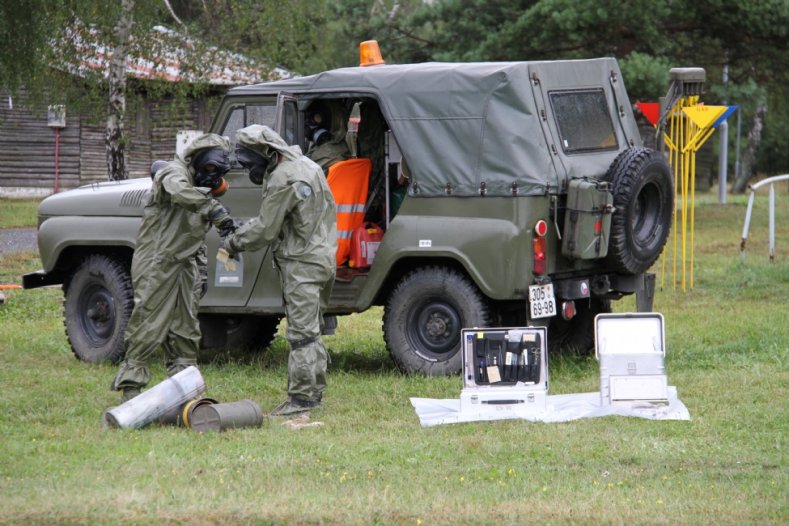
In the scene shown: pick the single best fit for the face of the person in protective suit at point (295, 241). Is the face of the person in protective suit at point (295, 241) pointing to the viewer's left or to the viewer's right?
to the viewer's left

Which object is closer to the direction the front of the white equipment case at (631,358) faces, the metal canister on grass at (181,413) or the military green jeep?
the metal canister on grass

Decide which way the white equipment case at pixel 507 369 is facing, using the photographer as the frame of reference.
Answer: facing the viewer

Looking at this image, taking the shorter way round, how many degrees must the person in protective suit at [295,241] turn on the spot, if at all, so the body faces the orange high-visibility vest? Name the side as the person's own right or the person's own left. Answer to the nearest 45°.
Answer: approximately 90° to the person's own right

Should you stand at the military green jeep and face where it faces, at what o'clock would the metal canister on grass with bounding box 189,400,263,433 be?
The metal canister on grass is roughly at 9 o'clock from the military green jeep.

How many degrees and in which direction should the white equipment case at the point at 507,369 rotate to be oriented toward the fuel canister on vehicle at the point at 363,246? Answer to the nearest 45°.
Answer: approximately 135° to its right

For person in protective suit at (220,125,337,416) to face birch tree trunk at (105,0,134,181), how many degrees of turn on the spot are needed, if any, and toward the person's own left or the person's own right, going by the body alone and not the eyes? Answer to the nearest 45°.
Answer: approximately 90° to the person's own right

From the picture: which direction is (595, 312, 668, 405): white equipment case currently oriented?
toward the camera

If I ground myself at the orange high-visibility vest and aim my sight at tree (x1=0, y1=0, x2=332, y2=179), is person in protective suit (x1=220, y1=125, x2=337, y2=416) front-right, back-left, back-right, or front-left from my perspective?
back-left

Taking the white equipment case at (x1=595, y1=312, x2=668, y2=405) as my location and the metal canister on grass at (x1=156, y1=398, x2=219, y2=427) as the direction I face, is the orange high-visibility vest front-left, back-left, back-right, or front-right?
front-right

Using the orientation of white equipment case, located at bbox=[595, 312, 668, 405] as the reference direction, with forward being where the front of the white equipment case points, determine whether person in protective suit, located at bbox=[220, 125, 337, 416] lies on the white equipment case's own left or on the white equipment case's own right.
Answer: on the white equipment case's own right

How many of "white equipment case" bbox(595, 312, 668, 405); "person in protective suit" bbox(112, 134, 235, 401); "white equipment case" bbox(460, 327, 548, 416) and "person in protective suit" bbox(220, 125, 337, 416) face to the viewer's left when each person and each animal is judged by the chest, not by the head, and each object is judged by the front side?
1

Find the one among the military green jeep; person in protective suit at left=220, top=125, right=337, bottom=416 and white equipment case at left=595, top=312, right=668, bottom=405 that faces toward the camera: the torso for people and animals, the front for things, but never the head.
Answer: the white equipment case

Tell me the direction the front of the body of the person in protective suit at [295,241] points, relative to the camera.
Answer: to the viewer's left

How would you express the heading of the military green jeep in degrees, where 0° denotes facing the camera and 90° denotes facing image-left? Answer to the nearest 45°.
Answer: approximately 135°

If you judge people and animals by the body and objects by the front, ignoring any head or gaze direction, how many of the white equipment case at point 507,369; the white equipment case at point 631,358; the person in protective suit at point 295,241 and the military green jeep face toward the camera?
2

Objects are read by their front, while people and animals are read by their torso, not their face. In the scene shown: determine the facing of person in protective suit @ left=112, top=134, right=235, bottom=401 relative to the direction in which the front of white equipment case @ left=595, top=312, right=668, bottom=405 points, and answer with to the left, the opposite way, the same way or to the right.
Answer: to the left

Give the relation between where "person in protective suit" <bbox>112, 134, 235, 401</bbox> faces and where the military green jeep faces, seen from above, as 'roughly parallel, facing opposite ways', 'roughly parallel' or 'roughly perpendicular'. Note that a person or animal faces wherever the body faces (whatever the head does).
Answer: roughly parallel, facing opposite ways

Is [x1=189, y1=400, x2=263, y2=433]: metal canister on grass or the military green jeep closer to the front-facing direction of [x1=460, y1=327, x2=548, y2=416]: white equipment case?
the metal canister on grass

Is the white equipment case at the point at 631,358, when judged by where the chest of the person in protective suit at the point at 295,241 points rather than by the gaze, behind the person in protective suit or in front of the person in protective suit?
behind
